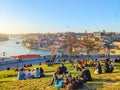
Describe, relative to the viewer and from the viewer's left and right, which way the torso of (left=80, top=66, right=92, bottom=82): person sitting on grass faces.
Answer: facing away from the viewer and to the left of the viewer
